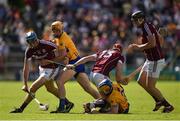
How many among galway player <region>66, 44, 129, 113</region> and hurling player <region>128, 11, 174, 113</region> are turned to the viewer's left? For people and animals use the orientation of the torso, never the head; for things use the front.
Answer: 1

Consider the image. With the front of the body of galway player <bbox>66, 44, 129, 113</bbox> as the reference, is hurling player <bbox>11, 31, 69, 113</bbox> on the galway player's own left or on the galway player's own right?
on the galway player's own left

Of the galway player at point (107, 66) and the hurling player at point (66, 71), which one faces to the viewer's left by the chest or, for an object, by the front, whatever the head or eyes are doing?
the hurling player

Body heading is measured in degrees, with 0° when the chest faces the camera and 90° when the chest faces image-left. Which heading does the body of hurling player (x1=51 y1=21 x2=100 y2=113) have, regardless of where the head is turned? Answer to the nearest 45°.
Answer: approximately 90°

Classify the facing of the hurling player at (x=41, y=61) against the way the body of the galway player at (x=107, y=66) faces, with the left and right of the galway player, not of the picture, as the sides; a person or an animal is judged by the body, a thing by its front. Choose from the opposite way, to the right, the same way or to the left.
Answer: the opposite way

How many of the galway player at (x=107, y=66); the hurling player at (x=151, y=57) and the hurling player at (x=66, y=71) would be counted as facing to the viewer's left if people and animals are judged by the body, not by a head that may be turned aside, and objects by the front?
2

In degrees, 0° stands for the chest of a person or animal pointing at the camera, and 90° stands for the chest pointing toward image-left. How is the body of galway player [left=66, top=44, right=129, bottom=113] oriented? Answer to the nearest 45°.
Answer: approximately 225°

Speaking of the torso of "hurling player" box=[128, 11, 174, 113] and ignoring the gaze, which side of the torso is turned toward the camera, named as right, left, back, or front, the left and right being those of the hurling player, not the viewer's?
left

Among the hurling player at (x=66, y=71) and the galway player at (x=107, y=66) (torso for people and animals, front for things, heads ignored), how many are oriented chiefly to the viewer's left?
1

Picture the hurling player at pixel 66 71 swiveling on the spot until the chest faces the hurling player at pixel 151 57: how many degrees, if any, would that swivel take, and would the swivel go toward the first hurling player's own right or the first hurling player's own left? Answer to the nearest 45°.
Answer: approximately 180°
